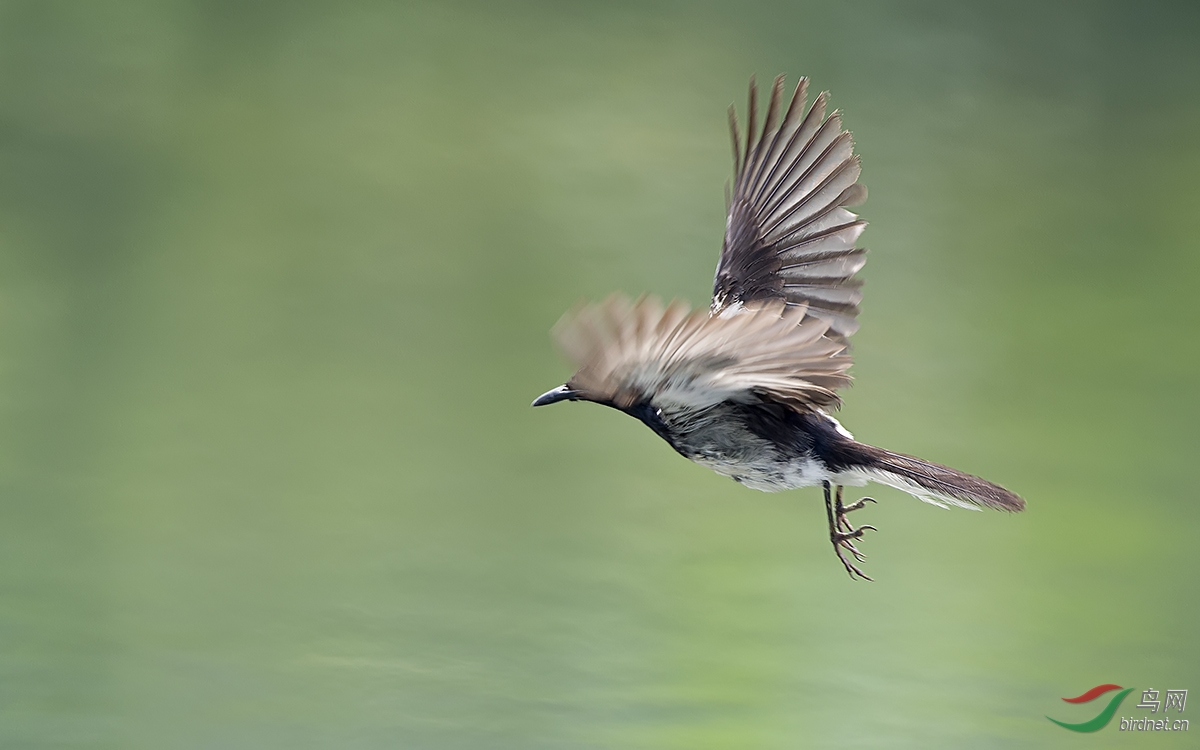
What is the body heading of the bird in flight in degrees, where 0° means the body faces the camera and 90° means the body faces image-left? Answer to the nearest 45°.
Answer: approximately 90°
